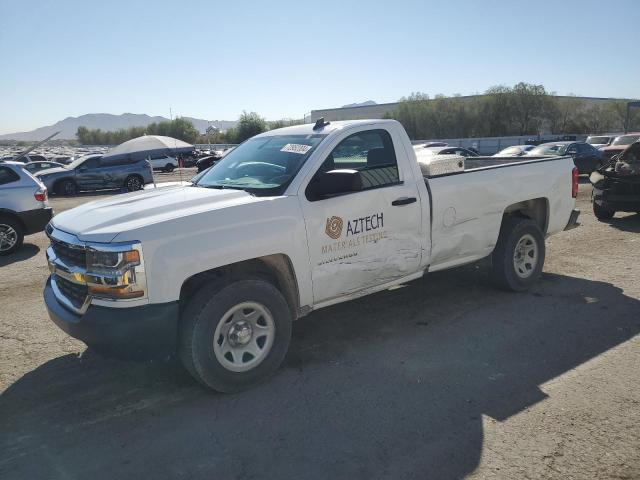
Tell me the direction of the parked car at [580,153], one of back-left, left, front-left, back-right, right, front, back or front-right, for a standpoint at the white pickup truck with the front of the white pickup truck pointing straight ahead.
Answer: back

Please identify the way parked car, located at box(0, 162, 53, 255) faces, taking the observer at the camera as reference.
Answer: facing to the left of the viewer

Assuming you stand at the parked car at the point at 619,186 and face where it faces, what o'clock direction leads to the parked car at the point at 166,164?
the parked car at the point at 166,164 is roughly at 1 o'clock from the parked car at the point at 619,186.

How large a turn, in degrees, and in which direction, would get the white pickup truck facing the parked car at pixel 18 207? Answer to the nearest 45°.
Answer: approximately 90° to its right

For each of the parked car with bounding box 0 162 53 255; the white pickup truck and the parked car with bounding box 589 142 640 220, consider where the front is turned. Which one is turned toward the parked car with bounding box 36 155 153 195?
the parked car with bounding box 589 142 640 220

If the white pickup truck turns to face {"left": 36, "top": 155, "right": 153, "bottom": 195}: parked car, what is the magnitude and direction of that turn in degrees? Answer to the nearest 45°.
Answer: approximately 90° to its right

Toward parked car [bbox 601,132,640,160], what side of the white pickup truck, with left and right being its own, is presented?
back

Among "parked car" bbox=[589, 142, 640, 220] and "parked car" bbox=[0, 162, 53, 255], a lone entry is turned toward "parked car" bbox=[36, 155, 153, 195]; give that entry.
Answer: "parked car" bbox=[589, 142, 640, 220]
